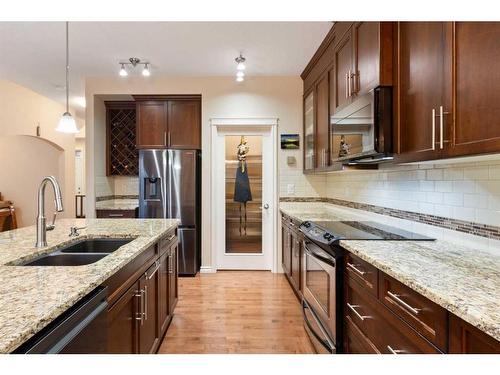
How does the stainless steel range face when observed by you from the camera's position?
facing to the left of the viewer

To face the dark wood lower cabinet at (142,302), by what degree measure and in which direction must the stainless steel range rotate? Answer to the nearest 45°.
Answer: approximately 45° to its left

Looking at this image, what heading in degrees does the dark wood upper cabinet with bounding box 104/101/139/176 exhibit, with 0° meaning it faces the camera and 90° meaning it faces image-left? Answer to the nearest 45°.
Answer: approximately 0°

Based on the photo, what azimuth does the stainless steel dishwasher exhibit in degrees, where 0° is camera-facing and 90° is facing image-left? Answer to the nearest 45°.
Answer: approximately 315°

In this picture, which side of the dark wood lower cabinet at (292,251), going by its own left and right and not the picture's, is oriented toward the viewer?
left

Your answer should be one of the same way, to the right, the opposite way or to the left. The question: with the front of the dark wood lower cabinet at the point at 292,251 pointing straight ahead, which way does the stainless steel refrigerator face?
to the left

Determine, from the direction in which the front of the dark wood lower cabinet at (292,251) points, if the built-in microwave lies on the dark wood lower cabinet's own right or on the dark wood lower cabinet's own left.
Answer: on the dark wood lower cabinet's own left

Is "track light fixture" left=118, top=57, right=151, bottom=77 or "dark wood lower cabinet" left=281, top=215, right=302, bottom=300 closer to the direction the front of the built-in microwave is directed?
the track light fixture

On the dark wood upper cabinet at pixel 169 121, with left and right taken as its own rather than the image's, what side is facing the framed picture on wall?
left

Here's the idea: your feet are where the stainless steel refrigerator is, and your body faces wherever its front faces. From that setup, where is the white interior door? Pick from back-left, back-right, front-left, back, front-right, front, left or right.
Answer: left

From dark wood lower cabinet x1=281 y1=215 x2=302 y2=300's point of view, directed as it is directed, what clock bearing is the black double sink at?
The black double sink is roughly at 10 o'clock from the dark wood lower cabinet.

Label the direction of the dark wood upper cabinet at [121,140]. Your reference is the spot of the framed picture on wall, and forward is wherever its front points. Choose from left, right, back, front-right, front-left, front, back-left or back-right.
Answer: right

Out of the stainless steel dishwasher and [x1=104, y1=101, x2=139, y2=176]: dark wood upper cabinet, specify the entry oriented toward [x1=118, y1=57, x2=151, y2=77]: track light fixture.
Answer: the dark wood upper cabinet
